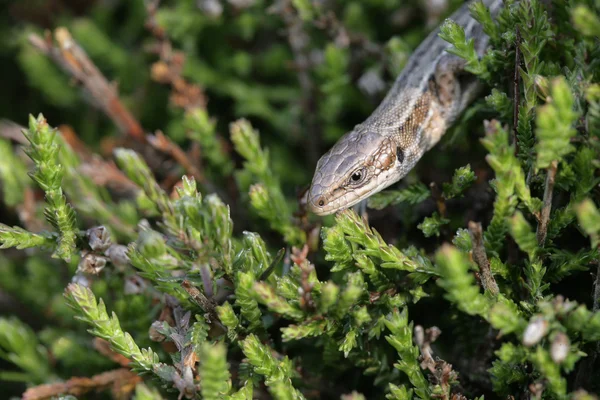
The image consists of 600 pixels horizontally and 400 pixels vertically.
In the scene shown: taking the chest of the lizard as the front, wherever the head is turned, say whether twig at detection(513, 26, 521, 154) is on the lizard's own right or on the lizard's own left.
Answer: on the lizard's own left
